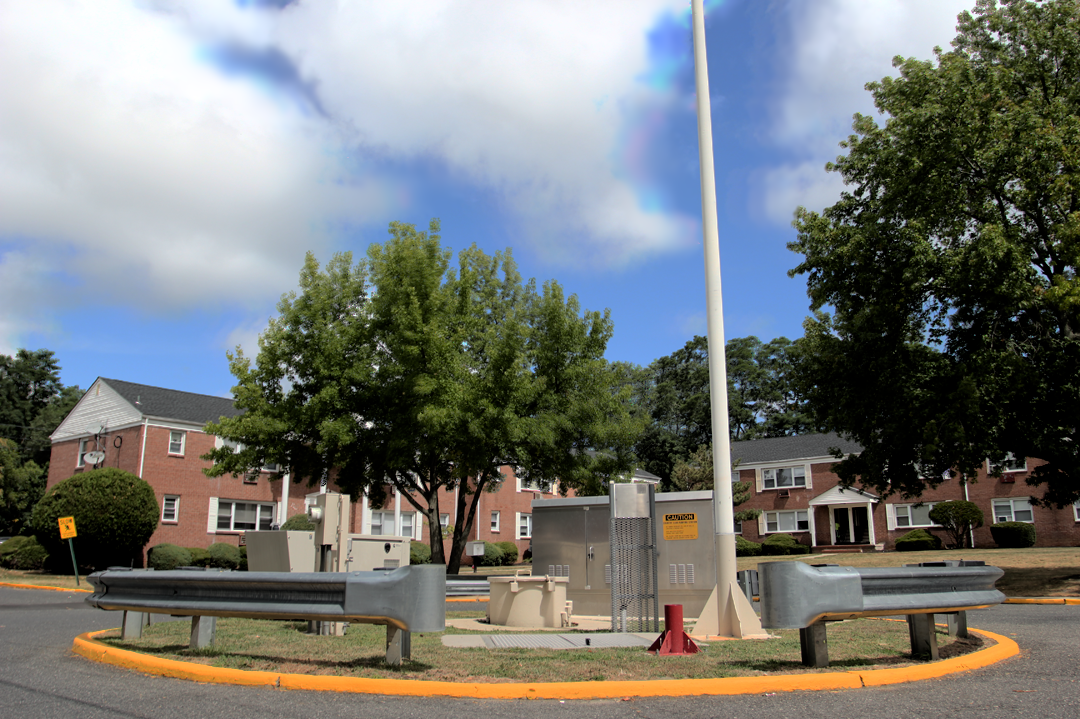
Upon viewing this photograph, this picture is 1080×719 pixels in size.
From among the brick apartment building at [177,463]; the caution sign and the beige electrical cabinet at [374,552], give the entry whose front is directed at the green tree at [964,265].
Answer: the brick apartment building

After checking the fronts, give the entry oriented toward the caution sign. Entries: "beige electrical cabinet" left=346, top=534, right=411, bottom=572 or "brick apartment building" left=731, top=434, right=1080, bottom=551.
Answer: the brick apartment building

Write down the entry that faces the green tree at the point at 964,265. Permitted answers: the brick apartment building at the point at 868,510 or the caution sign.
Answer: the brick apartment building

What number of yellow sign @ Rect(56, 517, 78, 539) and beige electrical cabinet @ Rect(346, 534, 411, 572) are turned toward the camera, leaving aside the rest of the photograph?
2

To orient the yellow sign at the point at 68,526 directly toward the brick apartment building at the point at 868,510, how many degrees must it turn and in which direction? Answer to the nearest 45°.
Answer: approximately 90° to its left

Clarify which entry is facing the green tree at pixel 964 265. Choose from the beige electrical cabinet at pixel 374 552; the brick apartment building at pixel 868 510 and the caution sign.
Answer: the brick apartment building

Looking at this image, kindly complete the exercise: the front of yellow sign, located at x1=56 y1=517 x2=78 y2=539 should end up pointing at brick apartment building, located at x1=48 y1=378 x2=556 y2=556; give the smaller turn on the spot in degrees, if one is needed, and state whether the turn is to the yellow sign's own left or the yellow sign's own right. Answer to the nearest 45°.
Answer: approximately 180°

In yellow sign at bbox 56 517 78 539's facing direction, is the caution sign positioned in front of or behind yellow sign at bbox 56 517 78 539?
in front

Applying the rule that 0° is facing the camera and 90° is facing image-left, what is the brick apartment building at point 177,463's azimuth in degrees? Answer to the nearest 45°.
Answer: approximately 315°

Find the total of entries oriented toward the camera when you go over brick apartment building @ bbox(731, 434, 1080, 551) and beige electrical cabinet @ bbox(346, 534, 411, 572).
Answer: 2

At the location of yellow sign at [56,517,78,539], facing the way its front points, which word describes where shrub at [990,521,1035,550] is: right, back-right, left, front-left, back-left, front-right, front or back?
left
